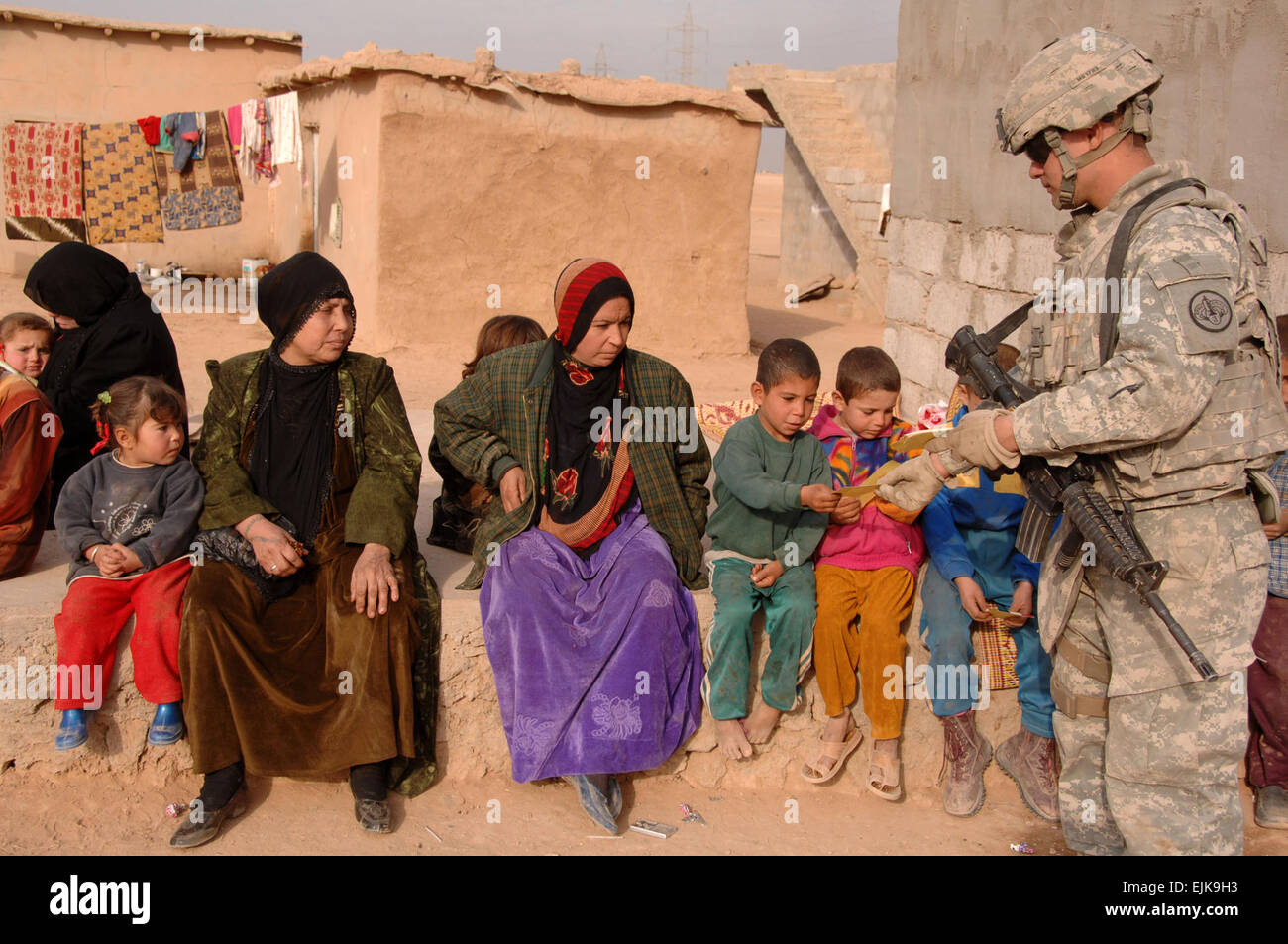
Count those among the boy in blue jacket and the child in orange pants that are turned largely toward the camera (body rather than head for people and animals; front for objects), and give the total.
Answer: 2

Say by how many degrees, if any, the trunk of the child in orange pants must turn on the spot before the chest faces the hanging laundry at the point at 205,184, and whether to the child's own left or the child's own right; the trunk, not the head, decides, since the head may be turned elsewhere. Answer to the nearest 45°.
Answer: approximately 135° to the child's own right

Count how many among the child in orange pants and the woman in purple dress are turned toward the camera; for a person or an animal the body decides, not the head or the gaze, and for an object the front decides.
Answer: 2

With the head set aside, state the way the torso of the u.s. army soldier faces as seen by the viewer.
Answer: to the viewer's left

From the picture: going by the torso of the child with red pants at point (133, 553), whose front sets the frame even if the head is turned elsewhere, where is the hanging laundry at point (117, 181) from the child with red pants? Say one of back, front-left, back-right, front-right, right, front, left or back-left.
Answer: back

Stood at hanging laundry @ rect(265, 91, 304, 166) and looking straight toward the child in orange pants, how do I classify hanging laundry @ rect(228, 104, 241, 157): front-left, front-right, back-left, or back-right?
back-right

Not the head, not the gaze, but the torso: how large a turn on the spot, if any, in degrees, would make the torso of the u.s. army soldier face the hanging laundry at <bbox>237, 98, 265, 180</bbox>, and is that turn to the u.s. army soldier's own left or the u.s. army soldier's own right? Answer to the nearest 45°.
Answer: approximately 45° to the u.s. army soldier's own right

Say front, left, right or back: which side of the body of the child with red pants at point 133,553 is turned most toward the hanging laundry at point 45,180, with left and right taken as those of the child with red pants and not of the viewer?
back
